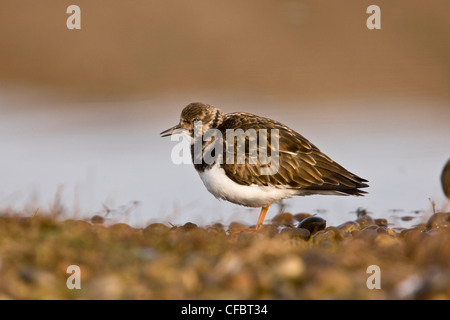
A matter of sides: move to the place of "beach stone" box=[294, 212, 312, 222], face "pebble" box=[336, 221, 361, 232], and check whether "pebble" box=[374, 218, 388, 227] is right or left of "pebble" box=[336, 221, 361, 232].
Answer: left

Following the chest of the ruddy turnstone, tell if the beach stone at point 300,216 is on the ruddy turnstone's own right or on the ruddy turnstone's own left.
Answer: on the ruddy turnstone's own right

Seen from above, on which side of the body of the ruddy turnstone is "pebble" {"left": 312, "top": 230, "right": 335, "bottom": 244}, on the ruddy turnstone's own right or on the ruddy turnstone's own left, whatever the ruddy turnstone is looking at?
on the ruddy turnstone's own left

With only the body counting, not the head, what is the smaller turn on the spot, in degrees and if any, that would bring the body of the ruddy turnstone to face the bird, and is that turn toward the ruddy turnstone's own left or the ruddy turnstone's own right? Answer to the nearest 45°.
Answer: approximately 135° to the ruddy turnstone's own right

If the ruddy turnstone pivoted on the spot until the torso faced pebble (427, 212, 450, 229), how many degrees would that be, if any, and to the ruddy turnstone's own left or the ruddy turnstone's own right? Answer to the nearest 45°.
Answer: approximately 180°

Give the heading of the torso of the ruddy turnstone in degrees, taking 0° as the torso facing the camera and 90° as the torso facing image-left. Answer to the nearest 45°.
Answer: approximately 90°

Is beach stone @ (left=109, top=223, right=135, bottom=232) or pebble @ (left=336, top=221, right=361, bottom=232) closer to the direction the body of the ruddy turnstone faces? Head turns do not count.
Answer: the beach stone

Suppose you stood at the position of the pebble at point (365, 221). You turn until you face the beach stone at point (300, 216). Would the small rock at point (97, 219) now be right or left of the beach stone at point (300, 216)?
left

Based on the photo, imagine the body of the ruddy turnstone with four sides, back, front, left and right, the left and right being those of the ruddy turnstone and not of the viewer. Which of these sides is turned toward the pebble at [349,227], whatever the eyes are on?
back

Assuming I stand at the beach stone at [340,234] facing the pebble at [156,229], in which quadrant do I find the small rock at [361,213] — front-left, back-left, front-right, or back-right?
back-right

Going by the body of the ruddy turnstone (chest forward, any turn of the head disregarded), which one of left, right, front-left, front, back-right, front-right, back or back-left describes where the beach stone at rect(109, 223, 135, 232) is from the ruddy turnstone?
front-left

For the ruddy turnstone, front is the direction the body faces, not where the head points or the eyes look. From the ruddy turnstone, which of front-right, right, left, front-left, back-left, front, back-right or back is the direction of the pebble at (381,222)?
back-right

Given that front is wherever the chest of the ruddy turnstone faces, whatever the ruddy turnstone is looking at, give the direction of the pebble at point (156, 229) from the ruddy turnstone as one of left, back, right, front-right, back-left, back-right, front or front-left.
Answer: front-left
